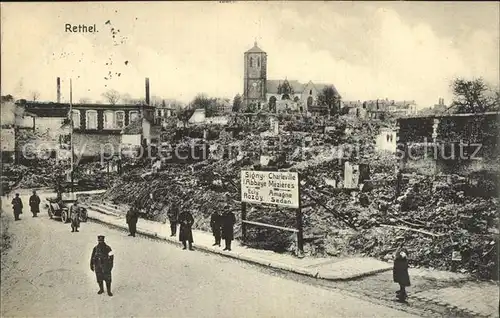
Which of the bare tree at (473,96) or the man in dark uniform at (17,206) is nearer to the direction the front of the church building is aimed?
the man in dark uniform

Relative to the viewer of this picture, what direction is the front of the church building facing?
facing to the left of the viewer

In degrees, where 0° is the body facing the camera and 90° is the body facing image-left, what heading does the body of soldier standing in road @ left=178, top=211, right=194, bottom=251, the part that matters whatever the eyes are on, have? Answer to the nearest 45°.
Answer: approximately 0°
